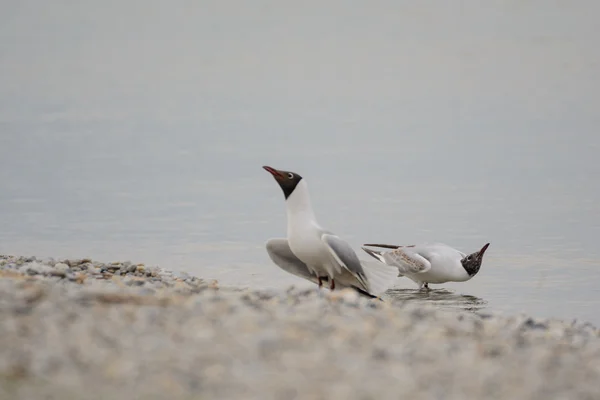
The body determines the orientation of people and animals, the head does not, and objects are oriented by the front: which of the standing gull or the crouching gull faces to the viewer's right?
the crouching gull

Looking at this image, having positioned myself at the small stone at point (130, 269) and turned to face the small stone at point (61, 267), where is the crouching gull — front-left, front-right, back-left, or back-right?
back-left

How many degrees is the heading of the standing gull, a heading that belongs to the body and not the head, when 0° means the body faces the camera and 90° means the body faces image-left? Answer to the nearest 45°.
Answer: approximately 45°

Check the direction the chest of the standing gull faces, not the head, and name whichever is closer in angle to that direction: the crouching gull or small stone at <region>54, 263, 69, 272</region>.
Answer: the small stone

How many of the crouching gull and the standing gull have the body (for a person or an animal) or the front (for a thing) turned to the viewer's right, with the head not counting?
1

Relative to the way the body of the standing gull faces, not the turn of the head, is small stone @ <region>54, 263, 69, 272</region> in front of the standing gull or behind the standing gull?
in front

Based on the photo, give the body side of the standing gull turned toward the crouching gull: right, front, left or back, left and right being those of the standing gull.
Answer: back

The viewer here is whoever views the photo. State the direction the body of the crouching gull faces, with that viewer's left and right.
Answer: facing to the right of the viewer

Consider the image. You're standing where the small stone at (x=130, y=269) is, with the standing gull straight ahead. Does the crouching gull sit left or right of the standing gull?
left
